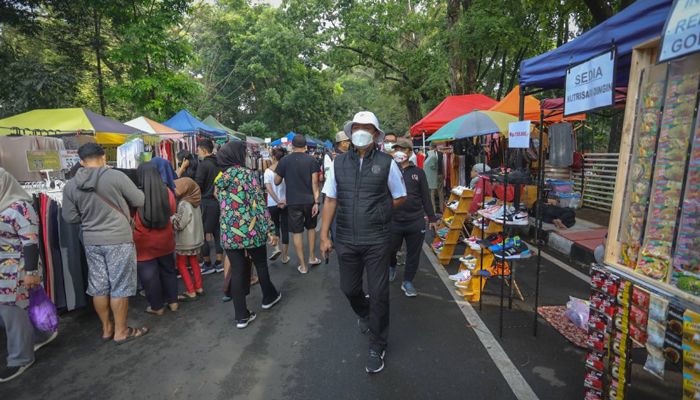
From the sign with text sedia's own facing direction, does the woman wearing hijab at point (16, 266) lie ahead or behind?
ahead

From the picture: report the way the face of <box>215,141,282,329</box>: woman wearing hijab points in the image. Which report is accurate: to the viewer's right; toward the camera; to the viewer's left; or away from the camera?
away from the camera

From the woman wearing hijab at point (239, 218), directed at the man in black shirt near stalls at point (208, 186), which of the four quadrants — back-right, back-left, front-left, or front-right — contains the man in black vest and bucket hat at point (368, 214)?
back-right

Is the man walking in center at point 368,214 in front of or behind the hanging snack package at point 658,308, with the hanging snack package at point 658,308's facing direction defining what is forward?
in front

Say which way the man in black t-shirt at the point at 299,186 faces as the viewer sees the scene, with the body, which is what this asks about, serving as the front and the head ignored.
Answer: away from the camera

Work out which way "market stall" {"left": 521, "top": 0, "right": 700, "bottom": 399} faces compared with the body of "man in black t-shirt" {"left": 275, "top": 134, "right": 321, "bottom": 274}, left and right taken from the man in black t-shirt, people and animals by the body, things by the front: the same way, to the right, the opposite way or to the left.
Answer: to the left

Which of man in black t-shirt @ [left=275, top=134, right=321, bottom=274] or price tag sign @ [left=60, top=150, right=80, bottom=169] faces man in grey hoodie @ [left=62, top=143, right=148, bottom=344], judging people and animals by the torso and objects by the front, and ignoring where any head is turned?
the price tag sign

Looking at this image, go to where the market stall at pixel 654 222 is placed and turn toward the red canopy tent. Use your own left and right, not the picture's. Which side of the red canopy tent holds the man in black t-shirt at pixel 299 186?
left
